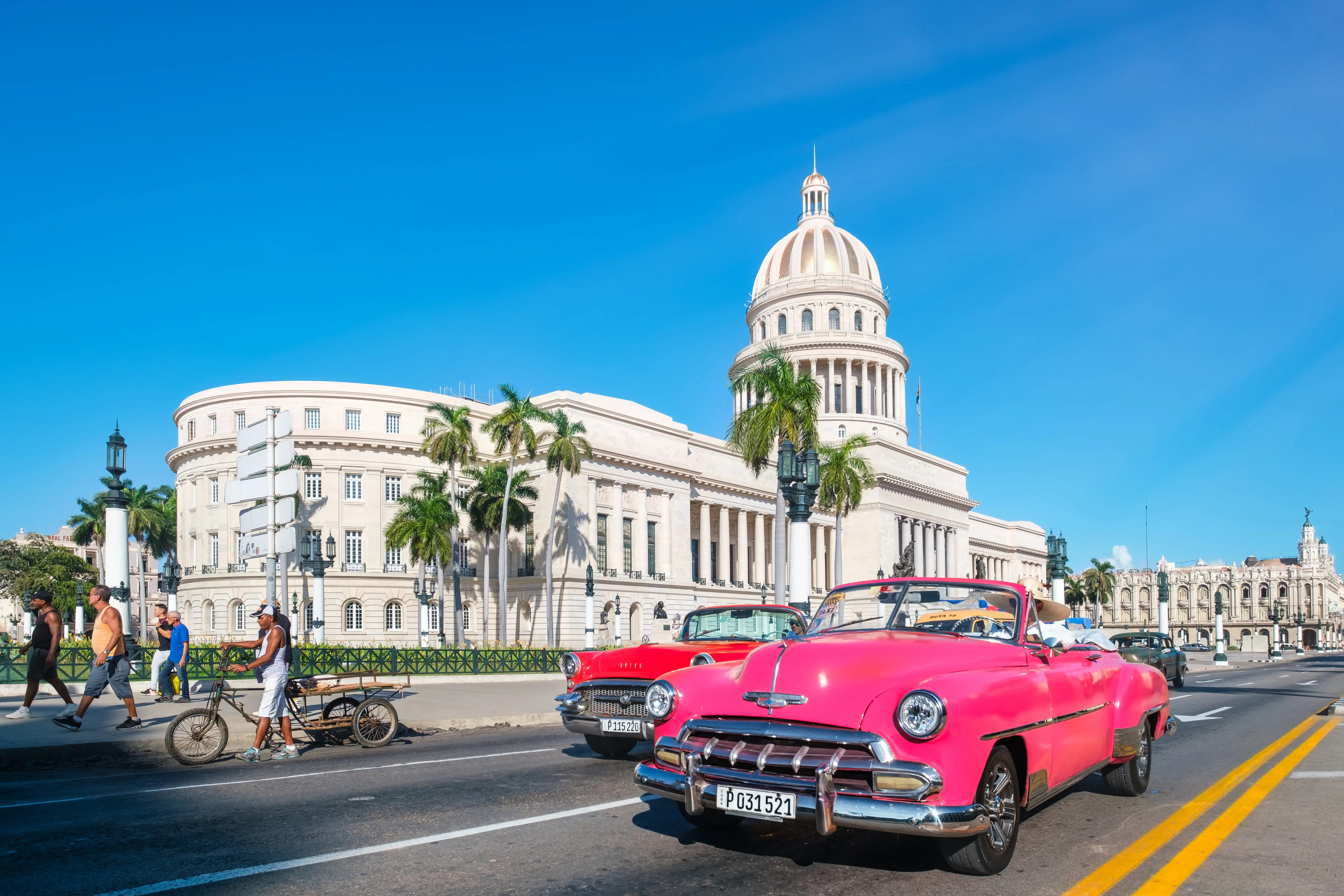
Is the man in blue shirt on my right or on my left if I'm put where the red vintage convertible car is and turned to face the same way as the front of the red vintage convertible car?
on my right

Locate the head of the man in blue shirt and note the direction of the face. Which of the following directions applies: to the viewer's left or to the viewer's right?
to the viewer's left

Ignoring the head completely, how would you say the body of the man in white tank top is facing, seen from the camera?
to the viewer's left

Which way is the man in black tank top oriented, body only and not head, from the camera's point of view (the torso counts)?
to the viewer's left

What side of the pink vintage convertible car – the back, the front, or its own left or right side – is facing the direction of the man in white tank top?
right

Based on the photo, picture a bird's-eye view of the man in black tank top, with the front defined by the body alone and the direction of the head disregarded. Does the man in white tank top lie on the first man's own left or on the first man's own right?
on the first man's own left

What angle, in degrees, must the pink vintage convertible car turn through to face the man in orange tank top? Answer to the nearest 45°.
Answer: approximately 90° to its right

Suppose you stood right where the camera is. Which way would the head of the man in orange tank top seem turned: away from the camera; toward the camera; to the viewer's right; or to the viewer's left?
to the viewer's left
